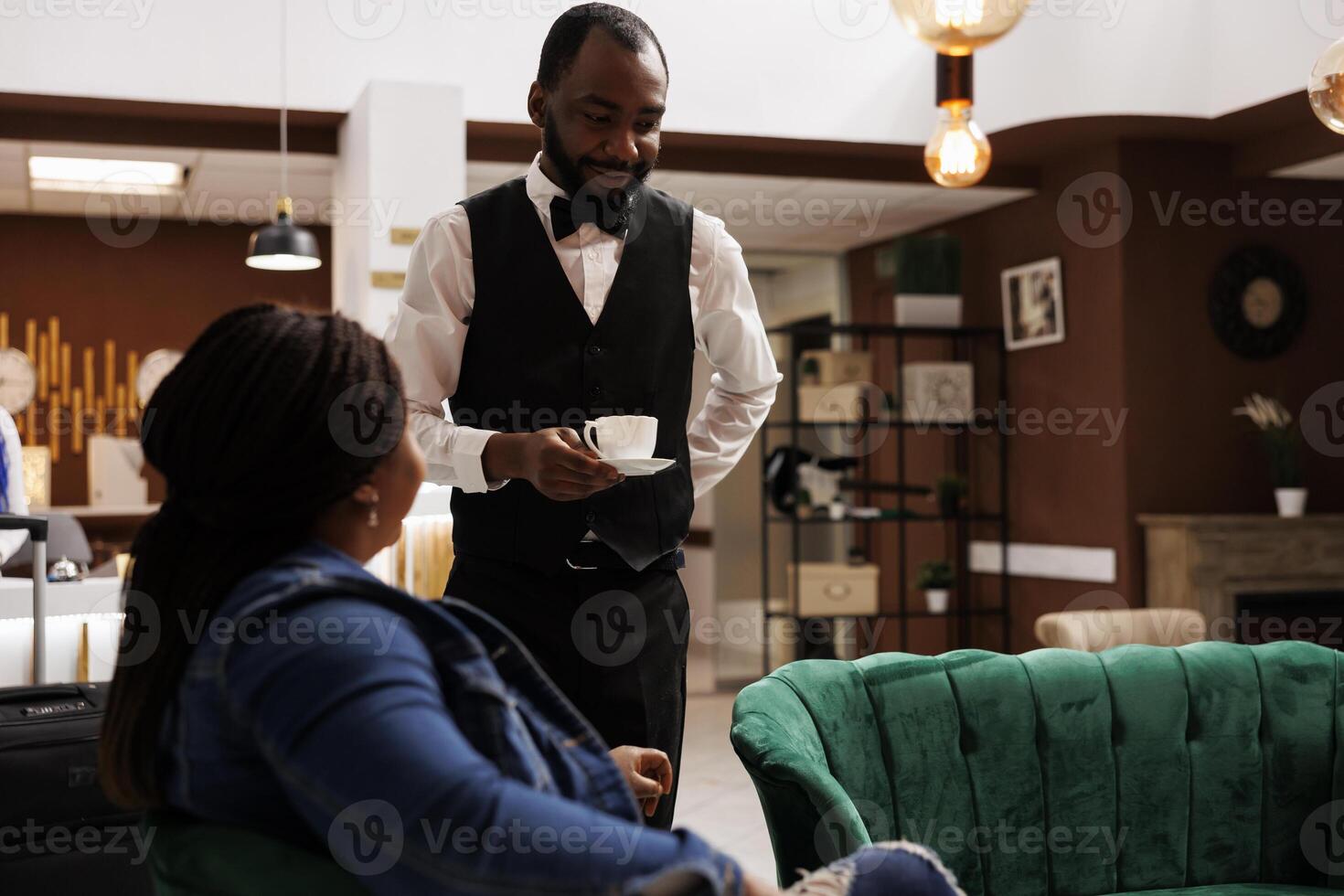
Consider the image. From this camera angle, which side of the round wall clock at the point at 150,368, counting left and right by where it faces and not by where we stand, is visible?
front

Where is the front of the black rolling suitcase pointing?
toward the camera

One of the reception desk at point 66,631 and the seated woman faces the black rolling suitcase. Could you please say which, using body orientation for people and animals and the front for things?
the reception desk

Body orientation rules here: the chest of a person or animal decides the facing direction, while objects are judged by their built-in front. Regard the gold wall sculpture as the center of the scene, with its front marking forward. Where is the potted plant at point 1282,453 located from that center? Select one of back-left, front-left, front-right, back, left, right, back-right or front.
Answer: front-left

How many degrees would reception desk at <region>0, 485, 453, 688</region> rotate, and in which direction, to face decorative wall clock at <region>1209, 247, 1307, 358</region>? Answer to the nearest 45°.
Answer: approximately 90° to its left

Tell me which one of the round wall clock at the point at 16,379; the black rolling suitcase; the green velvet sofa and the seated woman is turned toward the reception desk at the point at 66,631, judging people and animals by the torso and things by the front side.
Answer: the round wall clock

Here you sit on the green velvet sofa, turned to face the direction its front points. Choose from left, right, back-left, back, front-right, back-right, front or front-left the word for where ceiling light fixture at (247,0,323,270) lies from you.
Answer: back-right

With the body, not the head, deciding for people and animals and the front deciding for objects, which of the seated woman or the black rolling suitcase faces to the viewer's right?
the seated woman

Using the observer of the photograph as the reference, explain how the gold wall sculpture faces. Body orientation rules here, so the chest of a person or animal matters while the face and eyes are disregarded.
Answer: facing the viewer

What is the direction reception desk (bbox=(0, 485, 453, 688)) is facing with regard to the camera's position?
facing the viewer

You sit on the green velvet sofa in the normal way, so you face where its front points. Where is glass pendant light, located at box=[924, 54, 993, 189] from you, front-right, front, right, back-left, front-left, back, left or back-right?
back

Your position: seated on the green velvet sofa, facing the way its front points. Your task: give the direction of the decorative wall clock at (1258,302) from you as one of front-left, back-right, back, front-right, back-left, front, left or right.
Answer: back

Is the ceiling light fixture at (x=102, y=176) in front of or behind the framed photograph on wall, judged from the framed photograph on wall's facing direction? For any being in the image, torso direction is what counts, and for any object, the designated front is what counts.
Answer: in front

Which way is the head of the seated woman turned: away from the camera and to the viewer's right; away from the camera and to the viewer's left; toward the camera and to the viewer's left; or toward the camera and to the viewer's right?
away from the camera and to the viewer's right

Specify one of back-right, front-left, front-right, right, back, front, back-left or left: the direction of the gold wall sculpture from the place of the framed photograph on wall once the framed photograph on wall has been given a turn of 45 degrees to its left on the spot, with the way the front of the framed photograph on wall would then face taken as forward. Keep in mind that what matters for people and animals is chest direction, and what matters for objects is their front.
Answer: right
